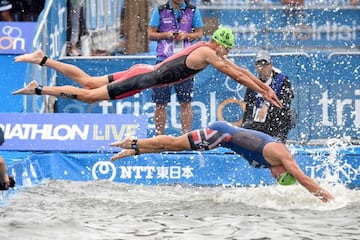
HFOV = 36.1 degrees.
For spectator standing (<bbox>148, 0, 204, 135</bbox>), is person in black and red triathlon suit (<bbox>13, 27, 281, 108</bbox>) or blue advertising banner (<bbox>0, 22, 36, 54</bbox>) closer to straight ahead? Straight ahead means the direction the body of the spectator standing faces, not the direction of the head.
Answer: the person in black and red triathlon suit

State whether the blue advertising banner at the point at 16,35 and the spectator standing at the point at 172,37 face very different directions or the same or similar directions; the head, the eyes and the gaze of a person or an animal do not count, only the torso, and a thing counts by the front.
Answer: same or similar directions

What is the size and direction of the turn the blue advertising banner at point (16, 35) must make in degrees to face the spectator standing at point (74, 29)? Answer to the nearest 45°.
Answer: approximately 45° to its left

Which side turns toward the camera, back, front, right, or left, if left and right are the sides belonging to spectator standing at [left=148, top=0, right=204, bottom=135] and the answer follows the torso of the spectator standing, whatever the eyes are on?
front

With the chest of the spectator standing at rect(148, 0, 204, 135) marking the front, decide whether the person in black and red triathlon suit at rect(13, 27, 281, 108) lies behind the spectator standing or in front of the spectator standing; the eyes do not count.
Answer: in front

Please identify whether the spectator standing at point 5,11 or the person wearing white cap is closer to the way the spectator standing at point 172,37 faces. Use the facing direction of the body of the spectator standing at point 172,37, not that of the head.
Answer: the person wearing white cap

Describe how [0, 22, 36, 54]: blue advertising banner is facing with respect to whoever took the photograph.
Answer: facing the viewer

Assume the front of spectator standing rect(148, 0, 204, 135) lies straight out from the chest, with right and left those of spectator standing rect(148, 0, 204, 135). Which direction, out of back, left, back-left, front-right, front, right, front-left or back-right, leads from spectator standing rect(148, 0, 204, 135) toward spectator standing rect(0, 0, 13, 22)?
back-right

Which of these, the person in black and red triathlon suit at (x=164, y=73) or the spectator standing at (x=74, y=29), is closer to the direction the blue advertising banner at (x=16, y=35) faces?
the person in black and red triathlon suit

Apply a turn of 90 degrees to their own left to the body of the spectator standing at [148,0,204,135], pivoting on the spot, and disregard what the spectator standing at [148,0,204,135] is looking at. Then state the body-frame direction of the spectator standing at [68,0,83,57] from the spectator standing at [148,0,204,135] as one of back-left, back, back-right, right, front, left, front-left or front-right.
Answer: back-left

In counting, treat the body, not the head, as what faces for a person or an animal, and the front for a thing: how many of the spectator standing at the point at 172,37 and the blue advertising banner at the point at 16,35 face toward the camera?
2

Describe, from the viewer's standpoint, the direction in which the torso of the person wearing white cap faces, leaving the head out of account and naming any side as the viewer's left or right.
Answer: facing the viewer and to the left of the viewer

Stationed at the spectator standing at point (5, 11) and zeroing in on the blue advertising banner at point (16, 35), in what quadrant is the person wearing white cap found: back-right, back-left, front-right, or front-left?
front-left
